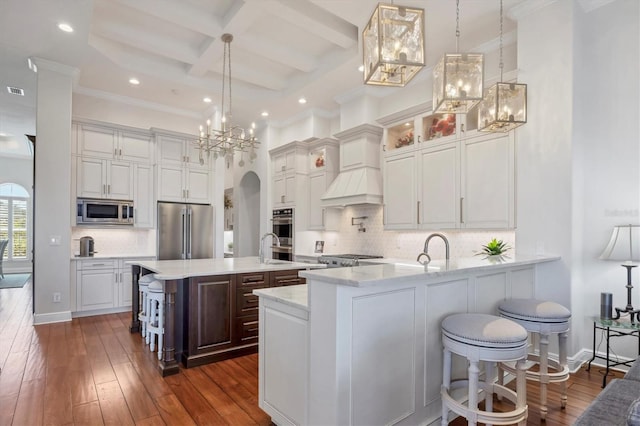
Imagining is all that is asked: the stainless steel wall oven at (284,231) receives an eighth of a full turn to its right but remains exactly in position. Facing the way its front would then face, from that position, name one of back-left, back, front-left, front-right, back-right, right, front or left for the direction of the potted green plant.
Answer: back-left

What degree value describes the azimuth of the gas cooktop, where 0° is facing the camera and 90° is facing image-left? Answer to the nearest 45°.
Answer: approximately 45°

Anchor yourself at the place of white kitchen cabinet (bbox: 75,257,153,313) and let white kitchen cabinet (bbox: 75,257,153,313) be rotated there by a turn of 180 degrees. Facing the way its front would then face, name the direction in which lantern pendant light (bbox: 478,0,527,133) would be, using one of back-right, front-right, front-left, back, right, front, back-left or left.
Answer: back-right

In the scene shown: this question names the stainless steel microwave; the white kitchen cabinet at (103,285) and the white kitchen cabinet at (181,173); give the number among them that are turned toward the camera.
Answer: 3

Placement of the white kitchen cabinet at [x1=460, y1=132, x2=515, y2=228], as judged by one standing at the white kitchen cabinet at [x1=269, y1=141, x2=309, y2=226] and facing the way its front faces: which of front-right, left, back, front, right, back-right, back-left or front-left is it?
left

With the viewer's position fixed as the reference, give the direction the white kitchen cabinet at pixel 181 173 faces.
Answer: facing the viewer

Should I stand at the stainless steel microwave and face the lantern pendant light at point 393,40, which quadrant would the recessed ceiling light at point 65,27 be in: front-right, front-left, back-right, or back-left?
front-right

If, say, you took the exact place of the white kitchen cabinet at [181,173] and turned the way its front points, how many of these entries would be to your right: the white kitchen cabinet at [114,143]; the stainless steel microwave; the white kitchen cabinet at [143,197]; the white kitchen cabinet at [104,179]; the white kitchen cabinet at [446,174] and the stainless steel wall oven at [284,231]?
4

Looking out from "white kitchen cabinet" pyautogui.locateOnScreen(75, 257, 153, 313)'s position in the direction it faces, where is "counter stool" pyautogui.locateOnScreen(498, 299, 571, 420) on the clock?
The counter stool is roughly at 11 o'clock from the white kitchen cabinet.

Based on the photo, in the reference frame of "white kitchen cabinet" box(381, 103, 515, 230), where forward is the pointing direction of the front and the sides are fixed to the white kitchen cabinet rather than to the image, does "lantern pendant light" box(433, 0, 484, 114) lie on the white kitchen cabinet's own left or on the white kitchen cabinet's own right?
on the white kitchen cabinet's own left

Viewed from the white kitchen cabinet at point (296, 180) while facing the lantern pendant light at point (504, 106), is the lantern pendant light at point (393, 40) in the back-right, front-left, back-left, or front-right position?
front-right

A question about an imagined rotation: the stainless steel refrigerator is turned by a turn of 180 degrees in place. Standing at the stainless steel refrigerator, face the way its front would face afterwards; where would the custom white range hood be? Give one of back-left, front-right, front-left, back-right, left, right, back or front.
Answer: back-right

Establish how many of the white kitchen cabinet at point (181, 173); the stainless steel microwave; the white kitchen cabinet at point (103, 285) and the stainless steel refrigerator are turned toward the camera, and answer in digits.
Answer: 4

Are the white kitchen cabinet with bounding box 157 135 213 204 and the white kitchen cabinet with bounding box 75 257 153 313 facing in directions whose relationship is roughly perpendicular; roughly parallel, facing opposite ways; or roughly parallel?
roughly parallel

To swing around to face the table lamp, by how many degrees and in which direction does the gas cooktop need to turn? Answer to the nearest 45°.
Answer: approximately 90° to its left

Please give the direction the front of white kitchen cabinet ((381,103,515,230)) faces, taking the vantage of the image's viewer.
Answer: facing the viewer and to the left of the viewer

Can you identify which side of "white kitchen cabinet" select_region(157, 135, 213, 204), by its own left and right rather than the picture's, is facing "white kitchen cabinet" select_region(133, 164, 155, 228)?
right

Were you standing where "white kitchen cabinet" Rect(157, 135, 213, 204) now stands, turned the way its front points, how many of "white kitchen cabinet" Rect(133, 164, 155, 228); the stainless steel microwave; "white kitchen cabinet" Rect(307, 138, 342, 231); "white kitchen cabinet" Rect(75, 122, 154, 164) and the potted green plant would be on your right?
3

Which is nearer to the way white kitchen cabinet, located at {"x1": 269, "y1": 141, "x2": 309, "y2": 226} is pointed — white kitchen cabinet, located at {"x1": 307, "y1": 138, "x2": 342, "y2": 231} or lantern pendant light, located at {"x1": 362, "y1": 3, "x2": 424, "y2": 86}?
the lantern pendant light

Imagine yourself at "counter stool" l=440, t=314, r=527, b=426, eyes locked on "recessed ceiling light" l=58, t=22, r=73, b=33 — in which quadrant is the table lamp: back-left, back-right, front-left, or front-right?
back-right

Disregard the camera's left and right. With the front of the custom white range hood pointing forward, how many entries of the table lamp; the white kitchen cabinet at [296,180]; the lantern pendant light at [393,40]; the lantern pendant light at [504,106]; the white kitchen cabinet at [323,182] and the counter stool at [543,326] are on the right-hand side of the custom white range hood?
2

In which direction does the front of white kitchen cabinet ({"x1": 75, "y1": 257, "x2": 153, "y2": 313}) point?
toward the camera
